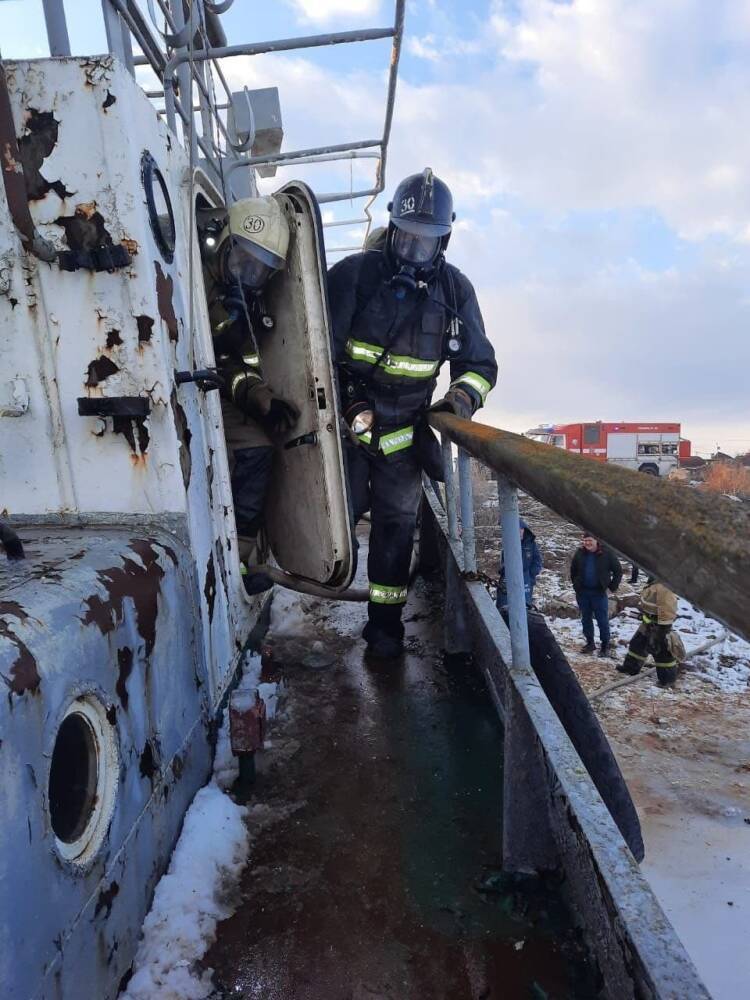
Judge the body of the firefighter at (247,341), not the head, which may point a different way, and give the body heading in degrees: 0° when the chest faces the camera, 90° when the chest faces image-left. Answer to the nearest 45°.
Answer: approximately 315°

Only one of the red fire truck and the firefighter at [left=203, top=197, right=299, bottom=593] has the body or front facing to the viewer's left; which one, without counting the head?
the red fire truck

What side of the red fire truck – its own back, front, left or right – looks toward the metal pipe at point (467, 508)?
left

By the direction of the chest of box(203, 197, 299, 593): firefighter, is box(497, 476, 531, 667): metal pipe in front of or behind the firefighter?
in front

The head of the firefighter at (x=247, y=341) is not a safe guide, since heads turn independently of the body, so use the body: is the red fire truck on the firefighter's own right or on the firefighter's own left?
on the firefighter's own left

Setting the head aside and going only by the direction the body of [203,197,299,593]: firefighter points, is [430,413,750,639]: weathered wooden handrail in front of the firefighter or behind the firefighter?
in front

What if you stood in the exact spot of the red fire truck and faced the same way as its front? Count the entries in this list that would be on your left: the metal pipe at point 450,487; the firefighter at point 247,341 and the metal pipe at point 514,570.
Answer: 3

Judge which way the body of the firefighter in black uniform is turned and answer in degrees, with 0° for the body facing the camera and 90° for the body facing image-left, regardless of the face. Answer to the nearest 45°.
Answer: approximately 0°

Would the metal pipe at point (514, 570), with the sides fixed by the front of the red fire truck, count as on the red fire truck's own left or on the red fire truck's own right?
on the red fire truck's own left

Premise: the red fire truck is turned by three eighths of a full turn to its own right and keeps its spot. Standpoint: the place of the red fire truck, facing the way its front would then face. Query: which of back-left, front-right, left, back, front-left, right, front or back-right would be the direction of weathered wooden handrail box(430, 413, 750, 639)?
back-right
